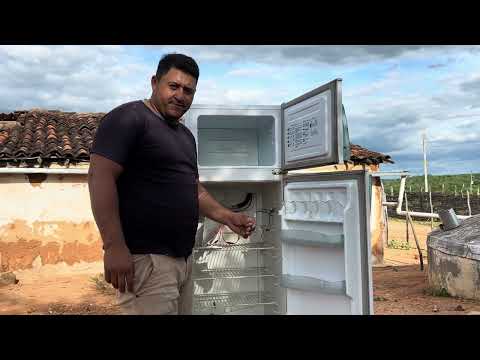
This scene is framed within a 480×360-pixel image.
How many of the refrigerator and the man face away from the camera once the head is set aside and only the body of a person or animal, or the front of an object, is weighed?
0

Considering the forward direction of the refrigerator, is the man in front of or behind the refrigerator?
in front

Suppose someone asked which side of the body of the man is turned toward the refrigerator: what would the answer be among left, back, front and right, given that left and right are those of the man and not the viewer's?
left

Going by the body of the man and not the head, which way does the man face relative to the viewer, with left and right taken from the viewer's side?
facing the viewer and to the right of the viewer

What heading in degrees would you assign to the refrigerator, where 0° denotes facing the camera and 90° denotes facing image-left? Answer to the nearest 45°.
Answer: approximately 0°
